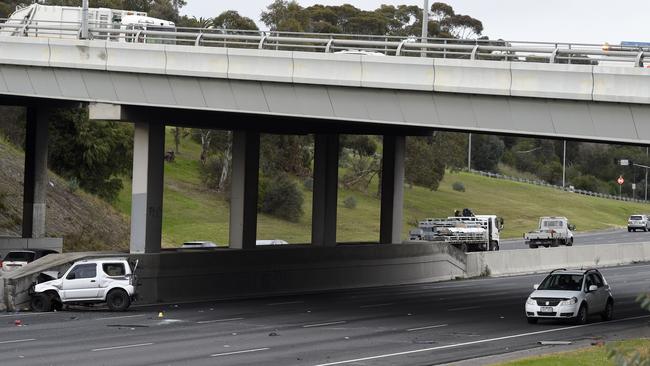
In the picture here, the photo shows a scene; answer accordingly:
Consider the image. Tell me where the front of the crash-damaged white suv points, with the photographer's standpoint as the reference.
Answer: facing to the left of the viewer

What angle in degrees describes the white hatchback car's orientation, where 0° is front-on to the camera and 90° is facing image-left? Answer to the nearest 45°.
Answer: approximately 45°

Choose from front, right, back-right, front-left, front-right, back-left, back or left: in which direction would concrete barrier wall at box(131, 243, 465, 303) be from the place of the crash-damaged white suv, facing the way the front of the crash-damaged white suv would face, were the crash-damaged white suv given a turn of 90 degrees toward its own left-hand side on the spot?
back-left
